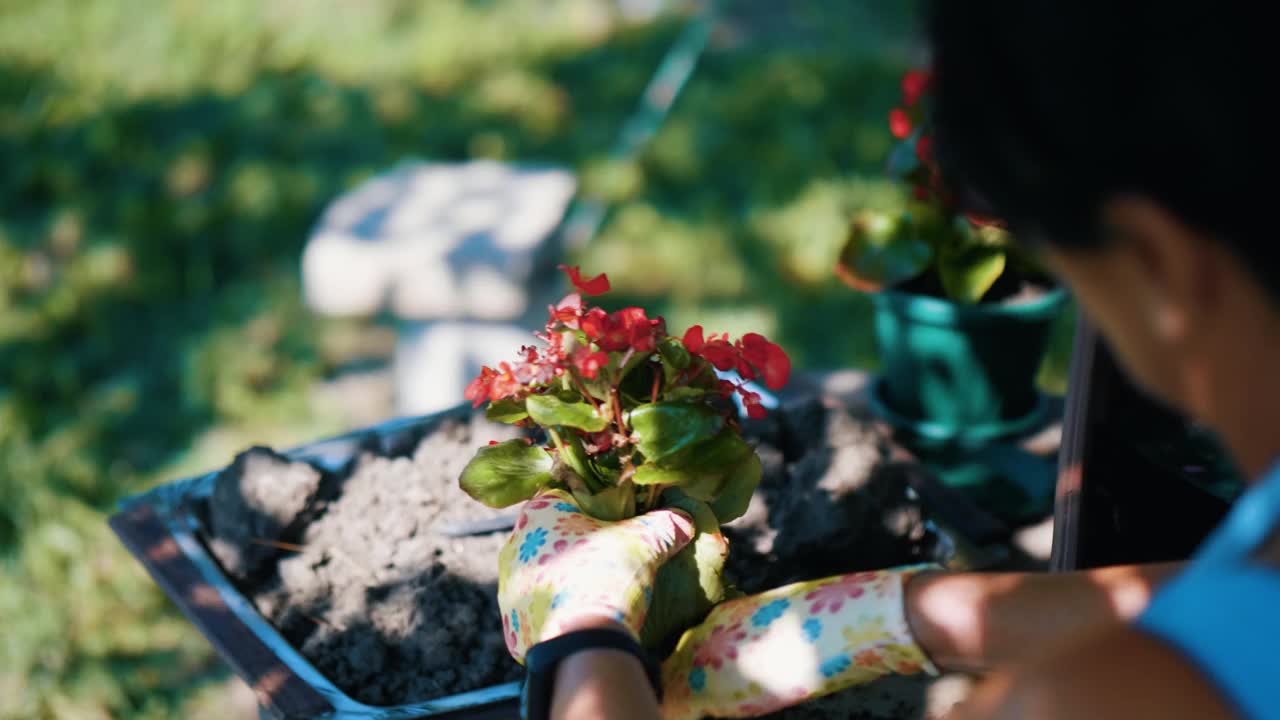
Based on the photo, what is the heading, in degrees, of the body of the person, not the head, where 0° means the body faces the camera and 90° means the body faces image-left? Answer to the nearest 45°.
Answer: approximately 135°

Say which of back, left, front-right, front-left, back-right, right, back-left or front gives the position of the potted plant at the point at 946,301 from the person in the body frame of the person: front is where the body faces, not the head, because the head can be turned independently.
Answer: front-right
